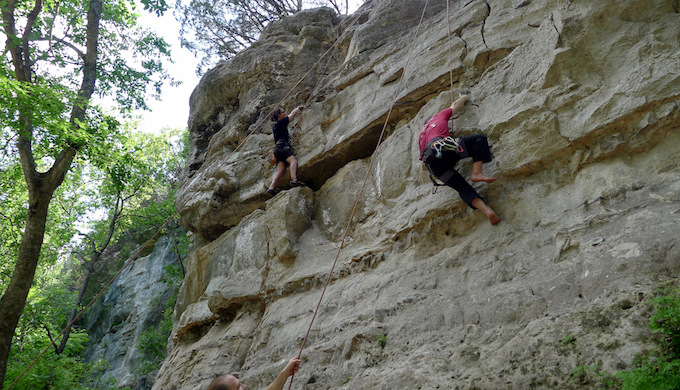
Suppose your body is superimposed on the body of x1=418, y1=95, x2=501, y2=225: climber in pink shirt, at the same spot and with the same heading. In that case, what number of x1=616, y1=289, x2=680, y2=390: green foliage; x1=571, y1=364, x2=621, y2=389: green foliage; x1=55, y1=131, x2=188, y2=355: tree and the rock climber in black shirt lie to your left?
2

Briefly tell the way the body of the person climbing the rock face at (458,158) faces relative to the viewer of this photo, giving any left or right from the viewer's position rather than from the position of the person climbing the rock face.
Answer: facing away from the viewer and to the right of the viewer

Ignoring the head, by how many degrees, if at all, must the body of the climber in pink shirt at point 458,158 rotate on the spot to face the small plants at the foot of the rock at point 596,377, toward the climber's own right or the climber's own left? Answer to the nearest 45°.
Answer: approximately 135° to the climber's own right

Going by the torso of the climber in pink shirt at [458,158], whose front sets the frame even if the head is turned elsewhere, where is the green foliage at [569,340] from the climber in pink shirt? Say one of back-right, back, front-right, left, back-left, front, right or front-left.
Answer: back-right

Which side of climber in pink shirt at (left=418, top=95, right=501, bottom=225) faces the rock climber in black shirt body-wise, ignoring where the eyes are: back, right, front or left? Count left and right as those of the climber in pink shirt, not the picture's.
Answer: left

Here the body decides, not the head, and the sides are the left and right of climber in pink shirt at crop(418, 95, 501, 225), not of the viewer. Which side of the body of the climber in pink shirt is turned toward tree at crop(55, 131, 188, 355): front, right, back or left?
left

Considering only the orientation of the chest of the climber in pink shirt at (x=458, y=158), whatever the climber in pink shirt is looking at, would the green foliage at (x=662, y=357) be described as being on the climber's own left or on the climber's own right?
on the climber's own right
